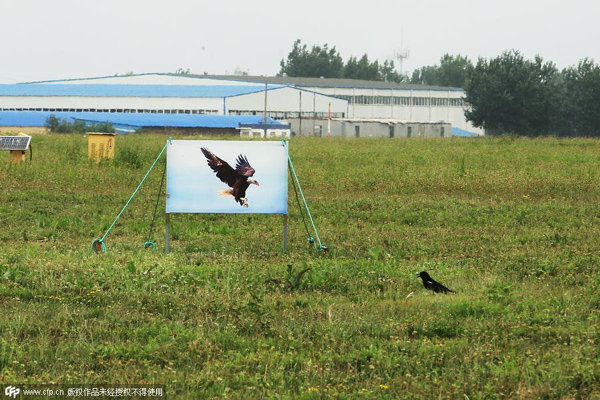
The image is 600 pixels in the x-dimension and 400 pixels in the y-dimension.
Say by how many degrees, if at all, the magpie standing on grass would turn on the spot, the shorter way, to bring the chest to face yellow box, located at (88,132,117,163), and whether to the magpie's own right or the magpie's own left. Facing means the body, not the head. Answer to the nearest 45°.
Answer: approximately 45° to the magpie's own right

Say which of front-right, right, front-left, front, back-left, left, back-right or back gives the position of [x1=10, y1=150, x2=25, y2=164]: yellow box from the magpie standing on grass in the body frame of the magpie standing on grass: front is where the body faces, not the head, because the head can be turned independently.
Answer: front-right

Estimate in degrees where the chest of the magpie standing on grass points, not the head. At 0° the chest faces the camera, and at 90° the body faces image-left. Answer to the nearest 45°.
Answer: approximately 90°

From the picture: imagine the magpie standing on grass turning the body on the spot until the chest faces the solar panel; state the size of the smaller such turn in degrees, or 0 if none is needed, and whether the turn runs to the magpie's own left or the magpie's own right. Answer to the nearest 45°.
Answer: approximately 45° to the magpie's own right
